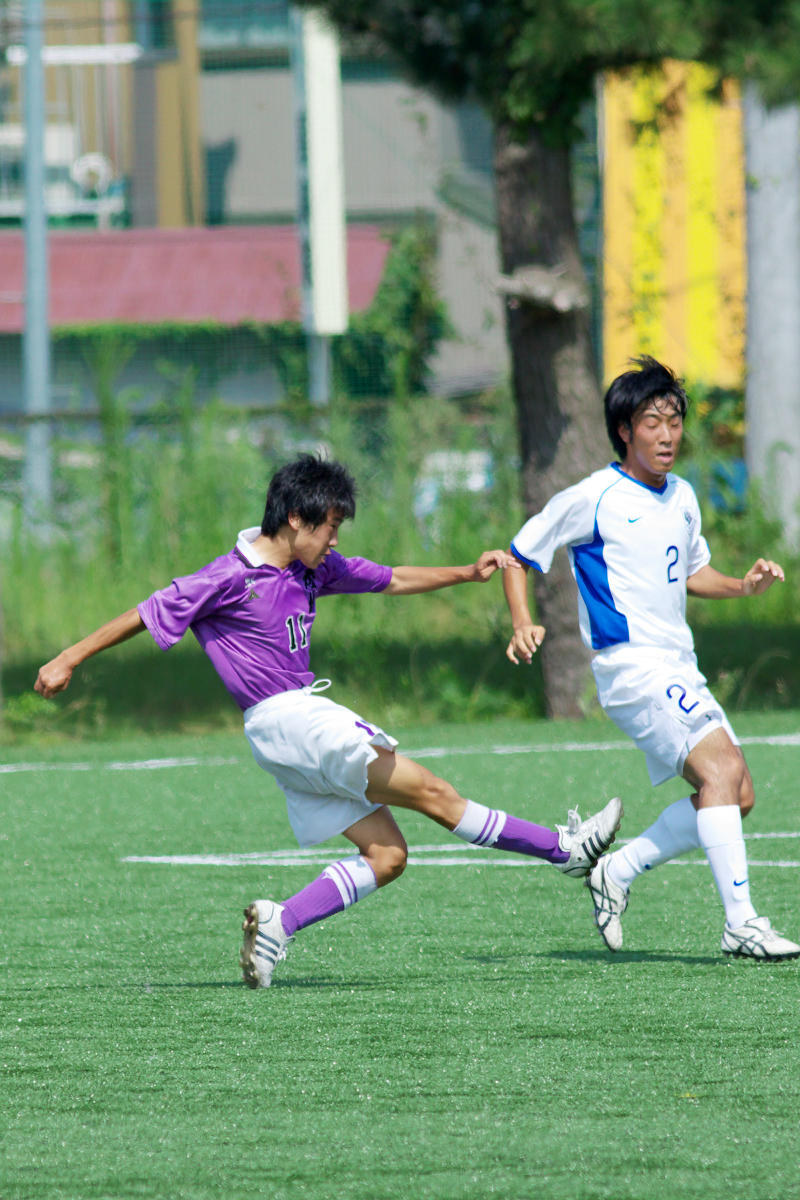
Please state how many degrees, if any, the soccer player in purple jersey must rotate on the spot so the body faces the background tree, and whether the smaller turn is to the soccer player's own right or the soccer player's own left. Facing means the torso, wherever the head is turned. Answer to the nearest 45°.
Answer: approximately 135° to the soccer player's own left

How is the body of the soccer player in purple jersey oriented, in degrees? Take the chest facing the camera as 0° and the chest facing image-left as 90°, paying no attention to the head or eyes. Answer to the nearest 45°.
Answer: approximately 315°
